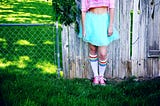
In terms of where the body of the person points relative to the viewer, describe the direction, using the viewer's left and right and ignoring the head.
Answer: facing the viewer

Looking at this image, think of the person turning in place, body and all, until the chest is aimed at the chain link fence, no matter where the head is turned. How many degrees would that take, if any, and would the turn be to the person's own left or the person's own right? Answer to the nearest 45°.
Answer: approximately 135° to the person's own right
